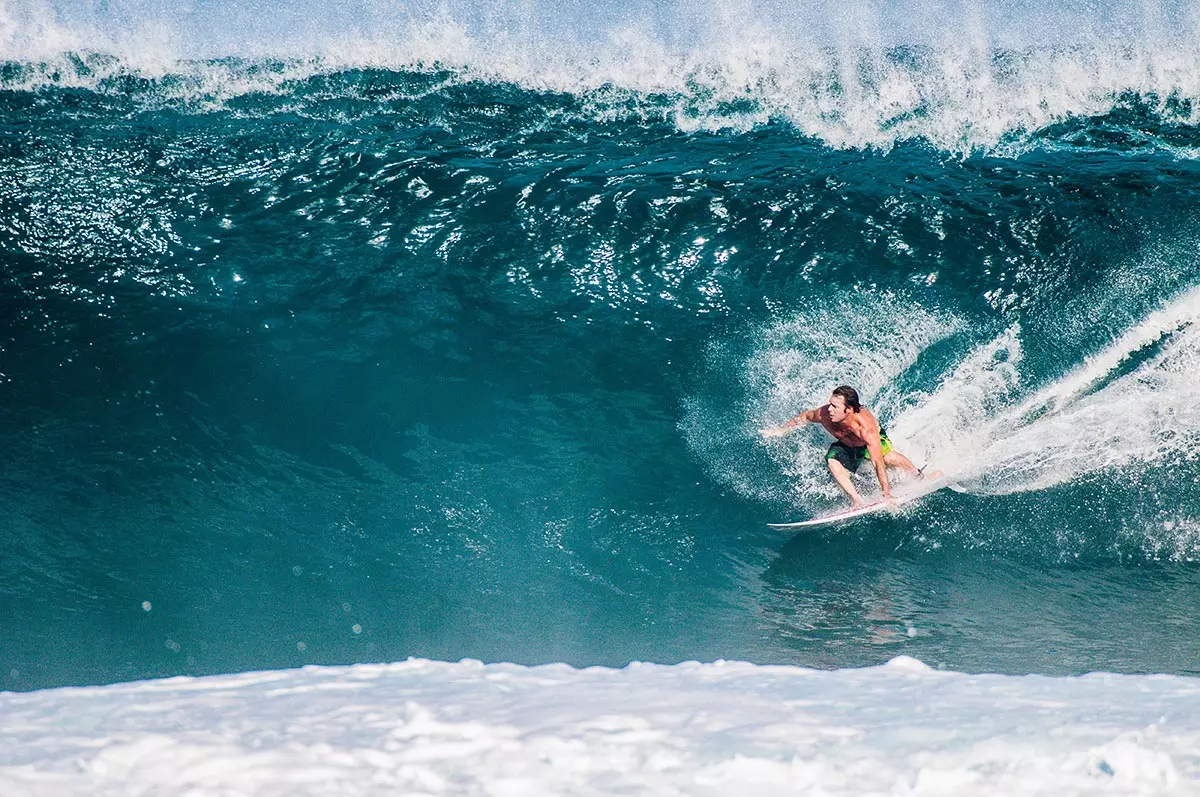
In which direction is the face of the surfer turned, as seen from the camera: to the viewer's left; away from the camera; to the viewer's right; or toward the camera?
to the viewer's left

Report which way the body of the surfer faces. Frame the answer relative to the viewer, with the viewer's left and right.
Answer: facing the viewer and to the left of the viewer
